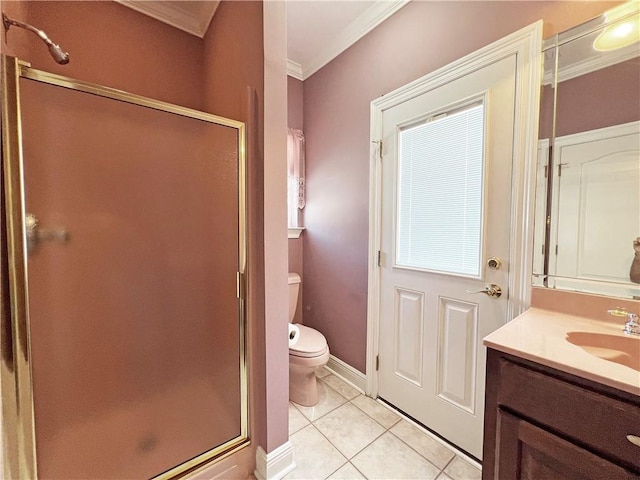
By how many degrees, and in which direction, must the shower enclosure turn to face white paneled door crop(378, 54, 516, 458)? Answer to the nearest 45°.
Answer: approximately 90° to its left

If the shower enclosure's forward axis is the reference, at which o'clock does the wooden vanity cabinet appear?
The wooden vanity cabinet is roughly at 12 o'clock from the shower enclosure.

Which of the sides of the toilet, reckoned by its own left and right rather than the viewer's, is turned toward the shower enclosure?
right

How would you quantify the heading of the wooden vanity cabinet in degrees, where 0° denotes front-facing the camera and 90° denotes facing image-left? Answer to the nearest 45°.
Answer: approximately 45°

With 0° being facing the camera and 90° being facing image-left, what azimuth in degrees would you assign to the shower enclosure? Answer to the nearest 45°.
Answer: approximately 315°

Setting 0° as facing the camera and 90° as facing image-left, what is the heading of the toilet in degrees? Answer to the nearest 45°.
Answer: approximately 315°
